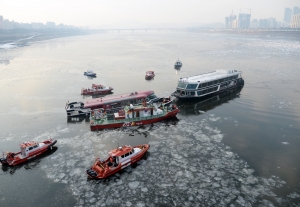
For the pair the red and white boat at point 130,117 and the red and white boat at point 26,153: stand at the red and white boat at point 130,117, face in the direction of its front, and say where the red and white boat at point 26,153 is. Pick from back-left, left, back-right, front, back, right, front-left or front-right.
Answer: back

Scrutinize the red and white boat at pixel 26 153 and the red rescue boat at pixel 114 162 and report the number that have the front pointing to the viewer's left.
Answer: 0

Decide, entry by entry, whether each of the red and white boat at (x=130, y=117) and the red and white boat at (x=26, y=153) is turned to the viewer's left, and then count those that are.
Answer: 0

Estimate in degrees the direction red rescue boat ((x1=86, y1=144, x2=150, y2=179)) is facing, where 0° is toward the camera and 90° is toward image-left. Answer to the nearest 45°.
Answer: approximately 225°

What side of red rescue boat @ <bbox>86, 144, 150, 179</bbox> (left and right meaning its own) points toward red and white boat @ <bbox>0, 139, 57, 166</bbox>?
left

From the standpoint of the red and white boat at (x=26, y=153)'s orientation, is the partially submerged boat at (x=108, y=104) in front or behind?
in front

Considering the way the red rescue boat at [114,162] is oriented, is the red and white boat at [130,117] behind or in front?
in front

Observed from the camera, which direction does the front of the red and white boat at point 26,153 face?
facing away from the viewer and to the right of the viewer

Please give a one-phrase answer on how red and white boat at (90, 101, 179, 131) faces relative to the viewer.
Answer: facing away from the viewer and to the right of the viewer
